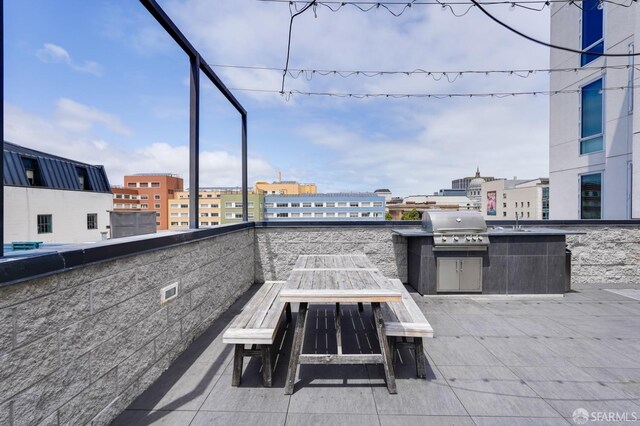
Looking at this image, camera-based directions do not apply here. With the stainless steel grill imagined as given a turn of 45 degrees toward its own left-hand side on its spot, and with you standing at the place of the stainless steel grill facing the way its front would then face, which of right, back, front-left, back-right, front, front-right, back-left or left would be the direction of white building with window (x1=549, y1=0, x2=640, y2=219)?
left

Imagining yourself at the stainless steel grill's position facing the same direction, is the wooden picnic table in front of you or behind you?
in front

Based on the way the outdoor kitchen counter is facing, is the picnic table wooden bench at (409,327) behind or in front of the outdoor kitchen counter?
in front

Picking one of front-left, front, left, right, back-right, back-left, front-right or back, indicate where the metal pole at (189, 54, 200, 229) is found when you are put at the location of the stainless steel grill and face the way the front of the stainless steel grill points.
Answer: front-right

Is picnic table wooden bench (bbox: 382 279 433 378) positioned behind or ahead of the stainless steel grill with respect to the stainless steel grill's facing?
ahead

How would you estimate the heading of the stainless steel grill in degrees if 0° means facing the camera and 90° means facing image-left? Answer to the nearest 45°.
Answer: approximately 0°

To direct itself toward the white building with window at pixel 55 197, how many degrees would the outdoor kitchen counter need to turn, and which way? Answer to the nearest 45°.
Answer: approximately 90° to its right

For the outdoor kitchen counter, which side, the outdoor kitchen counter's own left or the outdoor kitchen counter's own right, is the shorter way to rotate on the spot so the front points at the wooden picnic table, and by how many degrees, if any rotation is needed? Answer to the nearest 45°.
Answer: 0° — it already faces it
